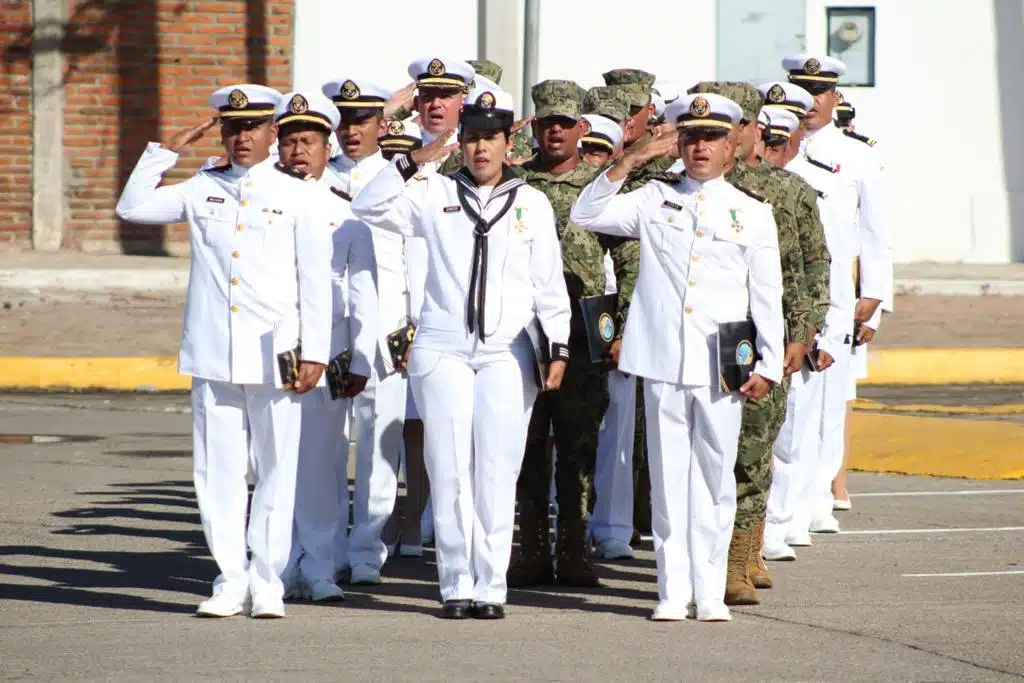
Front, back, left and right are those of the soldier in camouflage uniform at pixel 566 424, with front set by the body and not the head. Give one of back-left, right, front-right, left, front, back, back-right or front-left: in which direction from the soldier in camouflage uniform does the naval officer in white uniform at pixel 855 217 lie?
back-left

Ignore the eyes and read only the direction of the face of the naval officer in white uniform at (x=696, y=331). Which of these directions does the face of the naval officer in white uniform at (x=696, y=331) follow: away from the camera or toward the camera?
toward the camera

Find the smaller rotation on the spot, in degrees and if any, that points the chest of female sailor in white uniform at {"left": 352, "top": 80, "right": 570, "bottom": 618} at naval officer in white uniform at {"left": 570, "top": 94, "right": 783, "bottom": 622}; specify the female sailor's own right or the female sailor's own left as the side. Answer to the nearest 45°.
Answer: approximately 90° to the female sailor's own left

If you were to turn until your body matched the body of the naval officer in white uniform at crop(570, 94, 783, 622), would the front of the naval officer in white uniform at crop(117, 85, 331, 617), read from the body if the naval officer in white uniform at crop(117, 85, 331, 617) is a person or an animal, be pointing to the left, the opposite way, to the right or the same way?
the same way

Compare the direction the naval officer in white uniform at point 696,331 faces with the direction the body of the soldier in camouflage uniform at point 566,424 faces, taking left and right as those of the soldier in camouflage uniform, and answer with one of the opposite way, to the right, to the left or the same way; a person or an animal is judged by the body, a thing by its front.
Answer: the same way

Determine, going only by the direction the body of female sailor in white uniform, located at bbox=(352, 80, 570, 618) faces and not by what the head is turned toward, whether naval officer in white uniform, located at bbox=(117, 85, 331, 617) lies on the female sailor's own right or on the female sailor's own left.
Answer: on the female sailor's own right

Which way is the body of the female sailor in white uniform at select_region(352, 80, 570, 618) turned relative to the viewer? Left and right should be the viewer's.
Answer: facing the viewer

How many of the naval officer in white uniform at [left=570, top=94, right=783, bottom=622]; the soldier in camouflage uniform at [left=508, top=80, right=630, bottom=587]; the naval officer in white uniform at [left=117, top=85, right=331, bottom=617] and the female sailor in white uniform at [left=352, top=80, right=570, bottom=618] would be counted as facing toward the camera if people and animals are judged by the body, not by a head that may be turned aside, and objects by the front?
4

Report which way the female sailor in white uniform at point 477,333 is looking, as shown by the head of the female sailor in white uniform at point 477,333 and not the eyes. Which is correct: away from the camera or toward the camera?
toward the camera

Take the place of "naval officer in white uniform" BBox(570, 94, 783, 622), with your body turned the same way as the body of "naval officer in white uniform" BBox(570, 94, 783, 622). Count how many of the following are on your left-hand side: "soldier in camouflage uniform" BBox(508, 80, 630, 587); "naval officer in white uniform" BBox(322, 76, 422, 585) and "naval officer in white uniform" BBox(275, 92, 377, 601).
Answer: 0

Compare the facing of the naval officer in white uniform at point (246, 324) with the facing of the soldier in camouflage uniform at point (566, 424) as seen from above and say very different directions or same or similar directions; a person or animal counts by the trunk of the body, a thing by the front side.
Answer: same or similar directions

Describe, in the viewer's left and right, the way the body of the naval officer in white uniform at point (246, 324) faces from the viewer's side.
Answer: facing the viewer

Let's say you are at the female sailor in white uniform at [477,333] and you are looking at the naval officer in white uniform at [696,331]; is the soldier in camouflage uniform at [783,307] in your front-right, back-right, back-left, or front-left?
front-left

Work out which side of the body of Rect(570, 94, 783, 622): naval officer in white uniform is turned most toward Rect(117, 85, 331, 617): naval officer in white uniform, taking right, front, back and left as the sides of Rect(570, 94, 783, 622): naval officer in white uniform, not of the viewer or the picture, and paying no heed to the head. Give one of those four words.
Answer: right

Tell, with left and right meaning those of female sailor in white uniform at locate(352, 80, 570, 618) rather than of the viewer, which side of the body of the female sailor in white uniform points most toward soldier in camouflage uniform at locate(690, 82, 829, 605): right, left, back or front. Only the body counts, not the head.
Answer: left

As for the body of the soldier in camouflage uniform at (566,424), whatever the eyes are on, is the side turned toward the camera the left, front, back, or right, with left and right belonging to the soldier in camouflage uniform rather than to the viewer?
front
